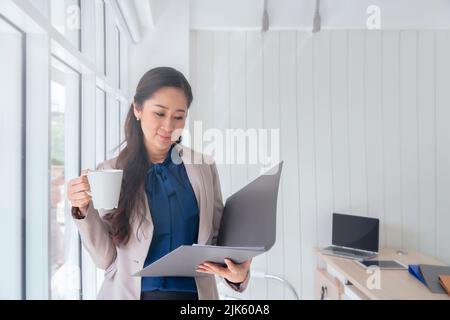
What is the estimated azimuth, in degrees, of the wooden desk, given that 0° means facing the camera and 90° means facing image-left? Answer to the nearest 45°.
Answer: approximately 45°

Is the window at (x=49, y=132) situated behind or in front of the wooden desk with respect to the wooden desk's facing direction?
in front

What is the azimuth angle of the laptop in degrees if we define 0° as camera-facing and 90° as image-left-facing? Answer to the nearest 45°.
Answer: approximately 45°

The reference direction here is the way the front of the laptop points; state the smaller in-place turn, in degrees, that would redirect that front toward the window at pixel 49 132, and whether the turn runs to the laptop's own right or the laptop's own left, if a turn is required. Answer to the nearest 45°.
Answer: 0° — it already faces it
